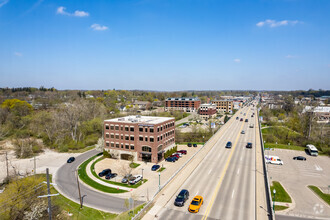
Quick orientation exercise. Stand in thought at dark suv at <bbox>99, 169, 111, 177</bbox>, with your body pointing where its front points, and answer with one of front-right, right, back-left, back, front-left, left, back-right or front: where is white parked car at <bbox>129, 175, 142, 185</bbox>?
left

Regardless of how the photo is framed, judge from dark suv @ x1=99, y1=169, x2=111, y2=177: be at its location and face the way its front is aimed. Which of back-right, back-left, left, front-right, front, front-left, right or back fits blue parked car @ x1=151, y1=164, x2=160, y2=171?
back-left

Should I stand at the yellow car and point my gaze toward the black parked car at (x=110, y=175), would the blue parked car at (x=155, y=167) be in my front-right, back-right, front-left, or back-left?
front-right

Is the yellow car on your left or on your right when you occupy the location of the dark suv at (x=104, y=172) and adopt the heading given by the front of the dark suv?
on your left

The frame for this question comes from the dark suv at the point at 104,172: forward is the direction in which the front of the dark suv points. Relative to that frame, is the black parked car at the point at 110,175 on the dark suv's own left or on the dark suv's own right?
on the dark suv's own left

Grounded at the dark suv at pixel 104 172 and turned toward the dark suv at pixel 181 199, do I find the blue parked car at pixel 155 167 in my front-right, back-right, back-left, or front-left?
front-left

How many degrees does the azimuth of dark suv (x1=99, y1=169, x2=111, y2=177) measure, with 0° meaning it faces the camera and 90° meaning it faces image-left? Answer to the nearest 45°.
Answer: approximately 45°

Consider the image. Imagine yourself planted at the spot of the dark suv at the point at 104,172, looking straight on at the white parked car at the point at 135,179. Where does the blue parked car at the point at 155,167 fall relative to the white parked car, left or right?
left

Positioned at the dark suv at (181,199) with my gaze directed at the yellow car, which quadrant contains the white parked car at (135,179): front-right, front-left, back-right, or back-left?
back-left
